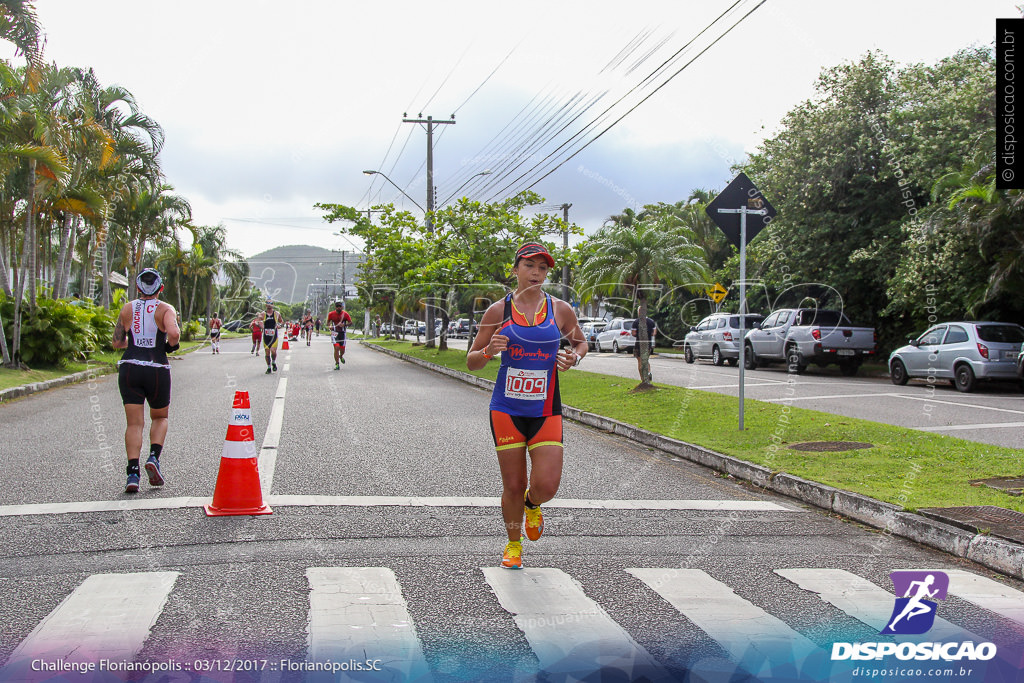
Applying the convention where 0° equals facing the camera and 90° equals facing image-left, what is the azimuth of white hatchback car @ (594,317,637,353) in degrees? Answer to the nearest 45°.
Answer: approximately 135°

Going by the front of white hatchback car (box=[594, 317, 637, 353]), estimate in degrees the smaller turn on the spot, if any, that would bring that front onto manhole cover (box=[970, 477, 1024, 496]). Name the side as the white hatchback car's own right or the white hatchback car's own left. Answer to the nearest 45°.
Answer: approximately 135° to the white hatchback car's own left

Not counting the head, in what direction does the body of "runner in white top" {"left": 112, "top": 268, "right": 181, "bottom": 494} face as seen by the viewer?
away from the camera

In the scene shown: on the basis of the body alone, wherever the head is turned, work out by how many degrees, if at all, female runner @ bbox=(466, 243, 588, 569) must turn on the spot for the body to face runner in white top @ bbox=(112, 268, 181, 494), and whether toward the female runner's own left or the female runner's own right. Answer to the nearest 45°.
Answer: approximately 135° to the female runner's own right

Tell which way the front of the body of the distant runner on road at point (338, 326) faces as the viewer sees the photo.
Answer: toward the camera

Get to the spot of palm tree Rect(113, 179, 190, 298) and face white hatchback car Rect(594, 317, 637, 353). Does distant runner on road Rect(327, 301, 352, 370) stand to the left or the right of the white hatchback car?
right

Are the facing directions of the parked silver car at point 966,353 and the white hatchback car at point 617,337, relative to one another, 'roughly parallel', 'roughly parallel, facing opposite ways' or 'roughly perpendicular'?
roughly parallel

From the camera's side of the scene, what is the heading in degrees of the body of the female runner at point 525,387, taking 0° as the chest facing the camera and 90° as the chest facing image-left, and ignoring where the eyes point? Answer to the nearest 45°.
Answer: approximately 0°

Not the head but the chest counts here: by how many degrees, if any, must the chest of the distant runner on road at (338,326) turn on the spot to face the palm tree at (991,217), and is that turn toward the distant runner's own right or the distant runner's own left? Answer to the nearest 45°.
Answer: approximately 45° to the distant runner's own left

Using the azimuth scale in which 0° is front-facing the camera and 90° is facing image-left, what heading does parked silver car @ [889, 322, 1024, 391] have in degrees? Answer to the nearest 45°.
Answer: approximately 135°

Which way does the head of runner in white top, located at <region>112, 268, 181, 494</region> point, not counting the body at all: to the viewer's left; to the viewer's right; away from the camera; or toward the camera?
away from the camera

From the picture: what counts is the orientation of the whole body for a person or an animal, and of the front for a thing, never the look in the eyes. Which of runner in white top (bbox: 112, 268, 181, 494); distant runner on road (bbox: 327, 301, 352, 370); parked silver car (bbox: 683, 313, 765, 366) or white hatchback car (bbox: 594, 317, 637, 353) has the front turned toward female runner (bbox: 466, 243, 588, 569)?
the distant runner on road
